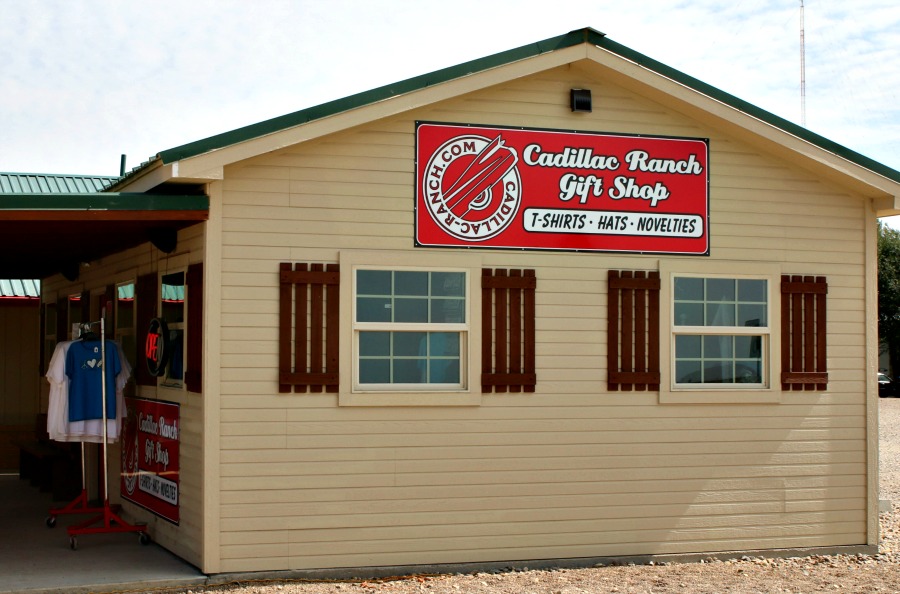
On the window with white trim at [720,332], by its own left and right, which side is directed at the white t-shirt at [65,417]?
right

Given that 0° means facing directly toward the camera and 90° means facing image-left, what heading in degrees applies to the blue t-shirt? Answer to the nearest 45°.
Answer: approximately 0°

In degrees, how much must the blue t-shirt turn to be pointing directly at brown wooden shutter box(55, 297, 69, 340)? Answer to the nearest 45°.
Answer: approximately 180°
